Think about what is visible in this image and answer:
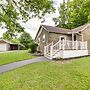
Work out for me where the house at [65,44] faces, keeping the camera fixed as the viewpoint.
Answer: facing the viewer

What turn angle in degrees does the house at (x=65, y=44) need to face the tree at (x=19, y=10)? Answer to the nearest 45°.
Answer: approximately 45° to its right

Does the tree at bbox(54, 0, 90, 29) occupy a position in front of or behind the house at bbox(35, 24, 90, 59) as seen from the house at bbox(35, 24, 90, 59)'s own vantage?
behind

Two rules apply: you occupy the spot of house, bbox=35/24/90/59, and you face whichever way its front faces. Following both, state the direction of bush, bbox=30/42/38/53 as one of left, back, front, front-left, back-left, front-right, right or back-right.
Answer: back-right
